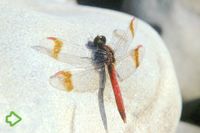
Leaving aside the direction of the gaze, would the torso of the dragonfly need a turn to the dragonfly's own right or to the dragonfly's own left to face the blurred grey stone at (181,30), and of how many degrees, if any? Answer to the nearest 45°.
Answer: approximately 45° to the dragonfly's own right

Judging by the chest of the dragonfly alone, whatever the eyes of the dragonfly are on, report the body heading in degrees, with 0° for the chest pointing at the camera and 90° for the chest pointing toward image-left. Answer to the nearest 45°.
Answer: approximately 180°
